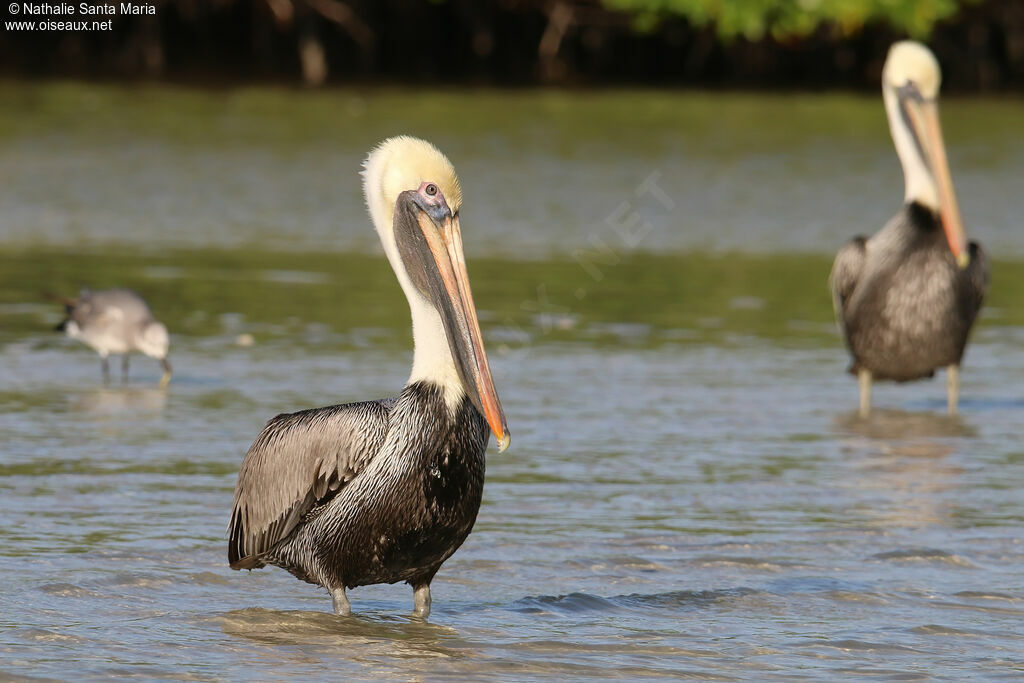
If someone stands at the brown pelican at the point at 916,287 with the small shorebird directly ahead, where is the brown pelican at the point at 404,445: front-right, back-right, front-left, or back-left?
front-left

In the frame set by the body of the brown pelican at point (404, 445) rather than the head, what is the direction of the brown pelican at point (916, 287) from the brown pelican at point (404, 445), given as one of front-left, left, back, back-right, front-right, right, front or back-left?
left

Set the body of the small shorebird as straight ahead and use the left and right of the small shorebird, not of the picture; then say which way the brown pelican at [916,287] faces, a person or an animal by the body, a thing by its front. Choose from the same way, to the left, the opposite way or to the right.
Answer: to the right

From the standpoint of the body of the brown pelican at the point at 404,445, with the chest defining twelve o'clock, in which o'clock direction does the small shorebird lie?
The small shorebird is roughly at 7 o'clock from the brown pelican.

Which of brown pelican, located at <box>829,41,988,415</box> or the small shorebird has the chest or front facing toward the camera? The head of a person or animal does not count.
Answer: the brown pelican

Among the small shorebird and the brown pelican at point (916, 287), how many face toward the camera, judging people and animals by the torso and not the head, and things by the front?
1

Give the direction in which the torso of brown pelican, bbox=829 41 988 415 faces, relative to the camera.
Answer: toward the camera

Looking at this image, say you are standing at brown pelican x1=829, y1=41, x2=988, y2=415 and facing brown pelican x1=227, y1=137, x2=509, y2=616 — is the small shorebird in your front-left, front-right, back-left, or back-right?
front-right

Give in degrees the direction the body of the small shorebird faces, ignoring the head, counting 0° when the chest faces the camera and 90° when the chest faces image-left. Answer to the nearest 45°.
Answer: approximately 270°

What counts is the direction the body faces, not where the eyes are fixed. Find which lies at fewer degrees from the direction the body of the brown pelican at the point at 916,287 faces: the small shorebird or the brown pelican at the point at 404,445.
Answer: the brown pelican

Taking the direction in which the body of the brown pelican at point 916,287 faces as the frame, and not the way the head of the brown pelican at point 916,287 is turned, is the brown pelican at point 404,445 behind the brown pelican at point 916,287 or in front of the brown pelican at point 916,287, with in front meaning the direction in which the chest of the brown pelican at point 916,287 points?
in front

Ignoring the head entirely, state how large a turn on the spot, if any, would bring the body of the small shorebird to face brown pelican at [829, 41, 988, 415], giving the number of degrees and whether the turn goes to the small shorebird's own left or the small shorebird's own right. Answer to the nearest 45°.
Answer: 0° — it already faces it

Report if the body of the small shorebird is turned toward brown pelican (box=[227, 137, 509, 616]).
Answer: no

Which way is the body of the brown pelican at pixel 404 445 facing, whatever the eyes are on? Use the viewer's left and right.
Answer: facing the viewer and to the right of the viewer

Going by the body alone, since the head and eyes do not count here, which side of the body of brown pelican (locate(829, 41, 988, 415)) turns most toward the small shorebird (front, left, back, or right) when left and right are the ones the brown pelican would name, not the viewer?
right
